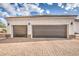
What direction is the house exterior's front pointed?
toward the camera
